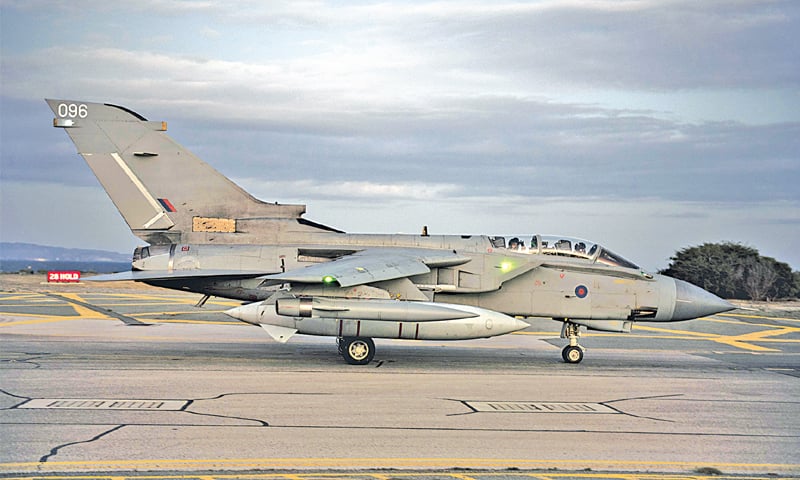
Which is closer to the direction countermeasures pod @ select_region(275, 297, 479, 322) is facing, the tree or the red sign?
the tree

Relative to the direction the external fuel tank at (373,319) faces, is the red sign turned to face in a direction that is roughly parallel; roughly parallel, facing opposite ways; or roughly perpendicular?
roughly perpendicular

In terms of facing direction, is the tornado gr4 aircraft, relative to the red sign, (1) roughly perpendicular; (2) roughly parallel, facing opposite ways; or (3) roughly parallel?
roughly perpendicular

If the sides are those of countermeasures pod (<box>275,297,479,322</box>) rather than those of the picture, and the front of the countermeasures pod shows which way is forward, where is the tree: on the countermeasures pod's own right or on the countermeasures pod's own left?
on the countermeasures pod's own left

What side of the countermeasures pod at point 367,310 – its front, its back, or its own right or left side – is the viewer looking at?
right

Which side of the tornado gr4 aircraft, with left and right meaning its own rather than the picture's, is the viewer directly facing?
right

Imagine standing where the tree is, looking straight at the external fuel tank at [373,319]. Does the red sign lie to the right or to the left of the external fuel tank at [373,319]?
right

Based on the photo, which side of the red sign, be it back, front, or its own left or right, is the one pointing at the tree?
left

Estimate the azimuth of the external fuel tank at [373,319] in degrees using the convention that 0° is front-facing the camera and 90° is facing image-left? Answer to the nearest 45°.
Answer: approximately 270°

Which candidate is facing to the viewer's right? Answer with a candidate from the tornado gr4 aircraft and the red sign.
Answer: the tornado gr4 aircraft

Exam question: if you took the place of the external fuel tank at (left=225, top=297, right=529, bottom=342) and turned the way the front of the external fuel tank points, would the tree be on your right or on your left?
on your left

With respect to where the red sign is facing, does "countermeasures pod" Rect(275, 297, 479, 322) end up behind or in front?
in front

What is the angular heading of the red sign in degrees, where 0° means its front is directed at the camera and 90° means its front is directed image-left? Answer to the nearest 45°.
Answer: approximately 0°

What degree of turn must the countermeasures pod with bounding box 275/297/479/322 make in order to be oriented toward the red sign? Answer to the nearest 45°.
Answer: approximately 135° to its left
